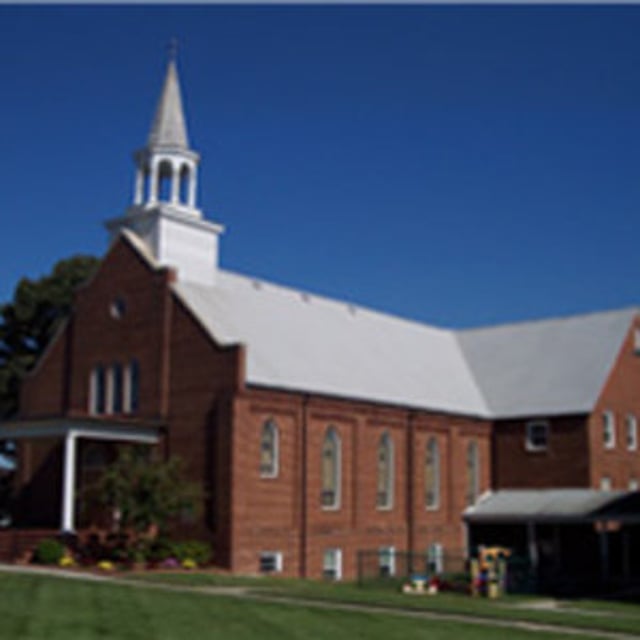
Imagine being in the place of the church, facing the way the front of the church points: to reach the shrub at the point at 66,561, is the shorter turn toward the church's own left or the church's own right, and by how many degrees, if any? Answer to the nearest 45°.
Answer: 0° — it already faces it

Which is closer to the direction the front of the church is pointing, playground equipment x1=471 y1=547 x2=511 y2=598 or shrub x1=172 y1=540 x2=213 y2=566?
the shrub

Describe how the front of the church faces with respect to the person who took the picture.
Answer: facing the viewer and to the left of the viewer

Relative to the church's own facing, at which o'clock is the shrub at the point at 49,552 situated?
The shrub is roughly at 12 o'clock from the church.

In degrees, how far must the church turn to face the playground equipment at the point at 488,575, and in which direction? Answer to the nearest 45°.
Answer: approximately 90° to its left

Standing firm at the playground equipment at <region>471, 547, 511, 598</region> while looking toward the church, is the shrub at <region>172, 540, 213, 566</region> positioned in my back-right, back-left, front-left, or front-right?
front-left

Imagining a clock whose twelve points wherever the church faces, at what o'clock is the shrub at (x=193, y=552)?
The shrub is roughly at 11 o'clock from the church.
